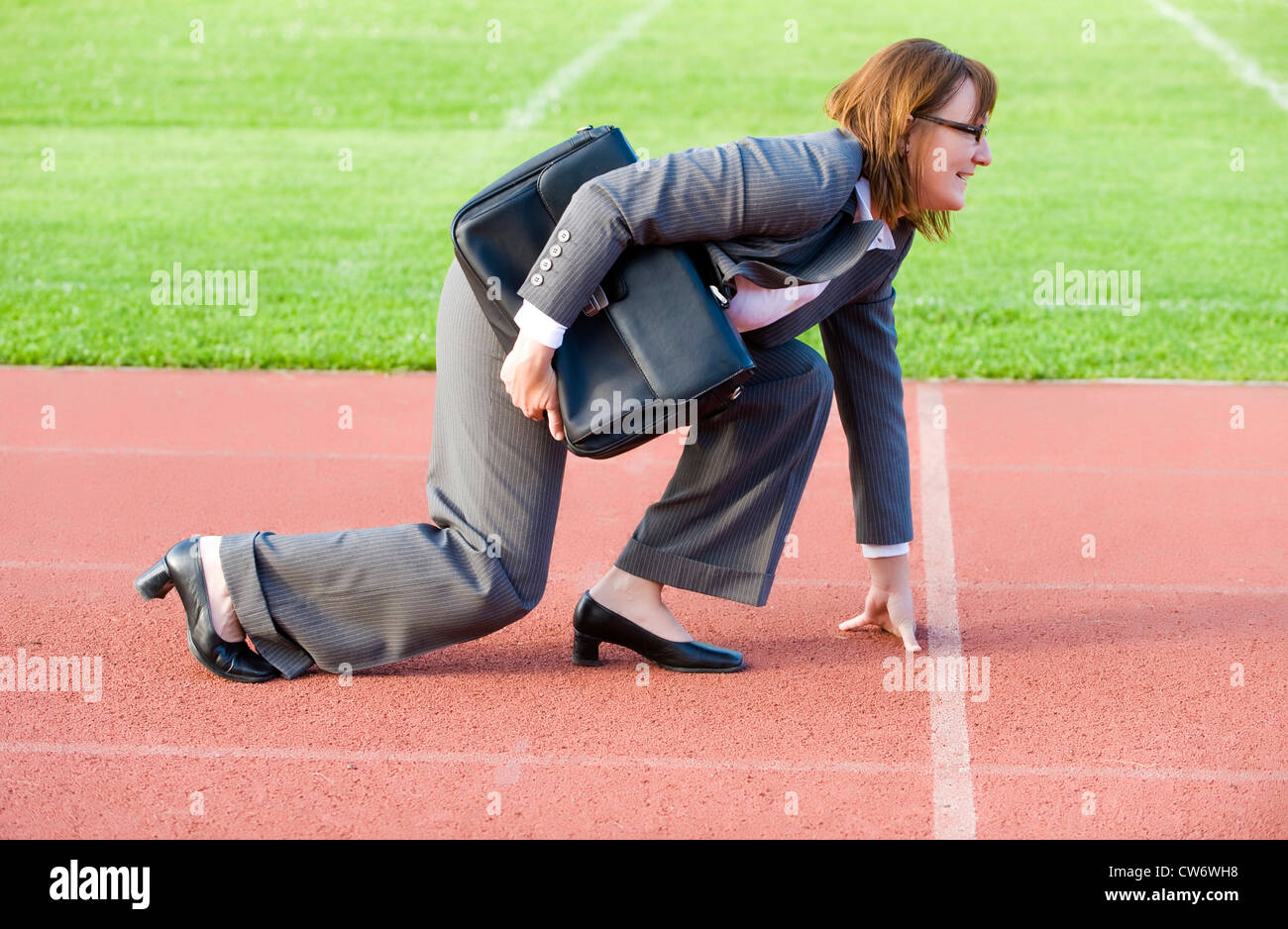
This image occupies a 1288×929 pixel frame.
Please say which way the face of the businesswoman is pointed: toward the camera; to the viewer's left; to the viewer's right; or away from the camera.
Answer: to the viewer's right

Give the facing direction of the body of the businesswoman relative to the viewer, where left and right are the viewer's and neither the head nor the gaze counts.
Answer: facing to the right of the viewer
